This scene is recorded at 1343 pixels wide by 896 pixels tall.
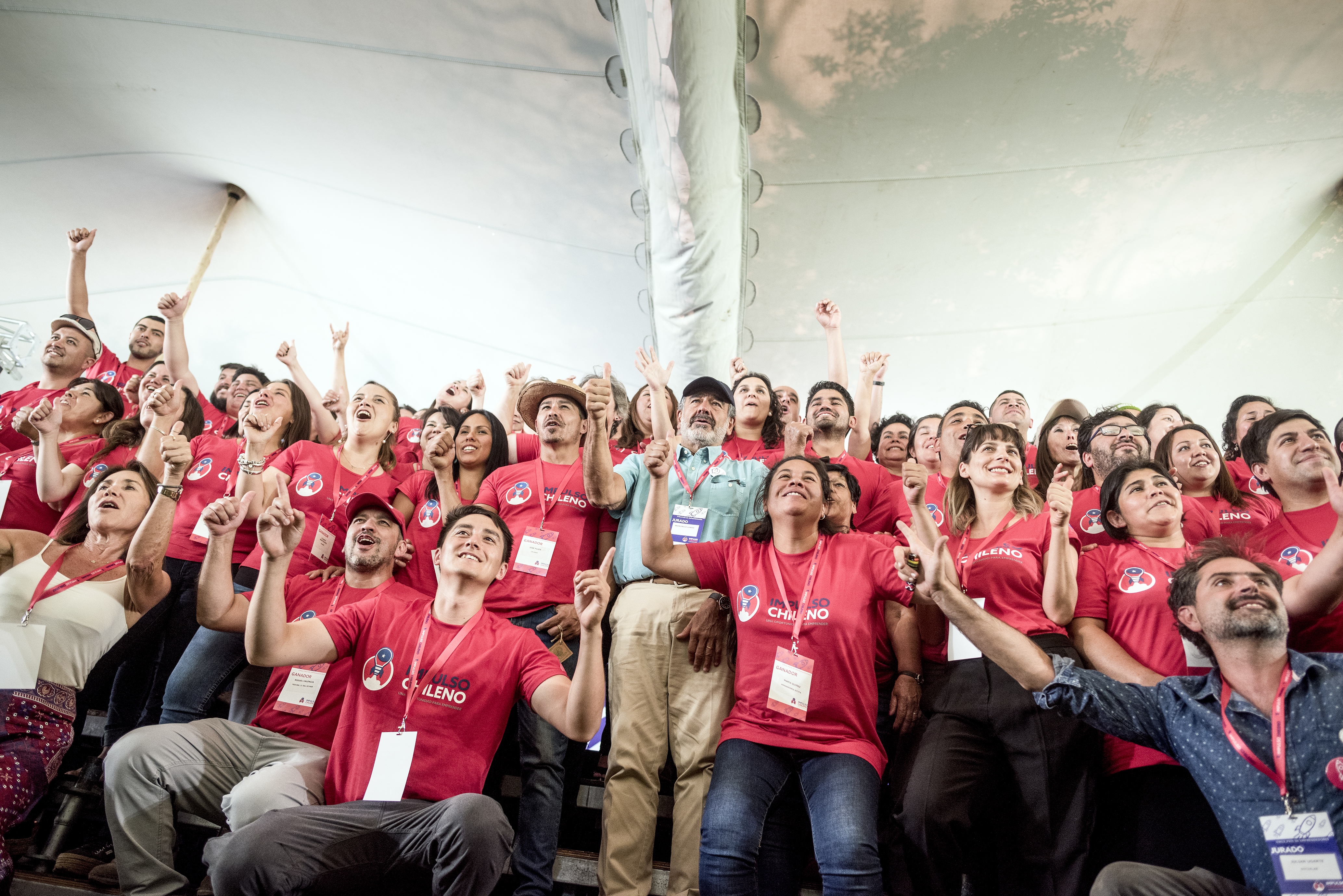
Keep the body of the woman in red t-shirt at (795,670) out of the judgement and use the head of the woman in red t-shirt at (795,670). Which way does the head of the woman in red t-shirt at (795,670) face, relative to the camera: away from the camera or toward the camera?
toward the camera

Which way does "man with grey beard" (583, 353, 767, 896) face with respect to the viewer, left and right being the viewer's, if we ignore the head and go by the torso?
facing the viewer

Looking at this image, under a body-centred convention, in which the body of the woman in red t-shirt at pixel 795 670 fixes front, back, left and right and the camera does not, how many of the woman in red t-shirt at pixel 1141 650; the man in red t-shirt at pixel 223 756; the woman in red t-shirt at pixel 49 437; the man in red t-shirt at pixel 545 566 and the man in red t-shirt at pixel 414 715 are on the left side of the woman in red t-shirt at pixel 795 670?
1

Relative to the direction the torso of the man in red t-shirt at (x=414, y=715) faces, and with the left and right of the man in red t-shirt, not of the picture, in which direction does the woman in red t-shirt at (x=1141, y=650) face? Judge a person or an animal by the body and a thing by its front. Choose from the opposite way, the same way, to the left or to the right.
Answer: the same way

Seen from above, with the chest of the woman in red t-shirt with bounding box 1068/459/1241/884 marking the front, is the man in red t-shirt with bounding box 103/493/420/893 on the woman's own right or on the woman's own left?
on the woman's own right

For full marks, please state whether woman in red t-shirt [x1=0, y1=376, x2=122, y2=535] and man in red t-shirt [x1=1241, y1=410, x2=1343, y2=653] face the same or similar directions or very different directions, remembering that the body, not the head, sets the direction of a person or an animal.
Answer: same or similar directions

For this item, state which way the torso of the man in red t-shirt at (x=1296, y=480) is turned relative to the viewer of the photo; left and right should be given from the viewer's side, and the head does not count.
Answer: facing the viewer and to the right of the viewer

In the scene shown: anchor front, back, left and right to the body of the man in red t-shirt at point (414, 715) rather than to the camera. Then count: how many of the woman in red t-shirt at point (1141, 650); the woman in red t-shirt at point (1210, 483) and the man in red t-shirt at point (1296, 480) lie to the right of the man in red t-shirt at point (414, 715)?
0

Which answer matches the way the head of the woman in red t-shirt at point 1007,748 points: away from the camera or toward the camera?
toward the camera

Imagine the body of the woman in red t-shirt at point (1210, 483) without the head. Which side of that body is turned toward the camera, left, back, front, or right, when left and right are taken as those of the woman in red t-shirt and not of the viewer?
front

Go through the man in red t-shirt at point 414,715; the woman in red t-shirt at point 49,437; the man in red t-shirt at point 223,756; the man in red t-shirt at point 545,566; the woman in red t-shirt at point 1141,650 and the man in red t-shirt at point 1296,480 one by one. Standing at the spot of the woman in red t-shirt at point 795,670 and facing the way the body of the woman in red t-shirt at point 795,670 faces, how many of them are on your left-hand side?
2

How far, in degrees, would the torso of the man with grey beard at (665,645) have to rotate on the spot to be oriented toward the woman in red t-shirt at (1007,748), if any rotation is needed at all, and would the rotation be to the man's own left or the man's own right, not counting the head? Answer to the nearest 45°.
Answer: approximately 90° to the man's own left

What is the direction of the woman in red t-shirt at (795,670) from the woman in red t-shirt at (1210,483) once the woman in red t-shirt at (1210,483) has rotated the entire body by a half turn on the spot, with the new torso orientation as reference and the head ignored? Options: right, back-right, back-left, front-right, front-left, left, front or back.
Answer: back-left

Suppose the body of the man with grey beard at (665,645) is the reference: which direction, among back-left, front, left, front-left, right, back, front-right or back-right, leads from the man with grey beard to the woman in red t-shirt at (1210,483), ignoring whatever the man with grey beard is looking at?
left

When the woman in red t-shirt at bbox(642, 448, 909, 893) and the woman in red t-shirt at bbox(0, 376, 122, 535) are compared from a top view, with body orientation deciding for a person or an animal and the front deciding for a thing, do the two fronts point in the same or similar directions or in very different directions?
same or similar directions

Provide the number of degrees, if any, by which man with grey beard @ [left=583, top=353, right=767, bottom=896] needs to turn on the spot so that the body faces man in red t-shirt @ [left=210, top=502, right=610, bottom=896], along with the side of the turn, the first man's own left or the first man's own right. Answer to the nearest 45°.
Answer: approximately 45° to the first man's own right

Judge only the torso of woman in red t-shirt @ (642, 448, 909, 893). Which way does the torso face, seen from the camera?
toward the camera

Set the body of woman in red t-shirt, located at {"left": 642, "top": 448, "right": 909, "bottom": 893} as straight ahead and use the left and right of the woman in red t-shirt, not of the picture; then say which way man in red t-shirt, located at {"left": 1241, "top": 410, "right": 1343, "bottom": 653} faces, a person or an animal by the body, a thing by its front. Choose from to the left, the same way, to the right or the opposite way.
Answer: the same way

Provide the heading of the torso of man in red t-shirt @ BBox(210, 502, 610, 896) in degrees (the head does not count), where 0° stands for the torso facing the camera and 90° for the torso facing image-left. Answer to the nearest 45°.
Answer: approximately 0°
